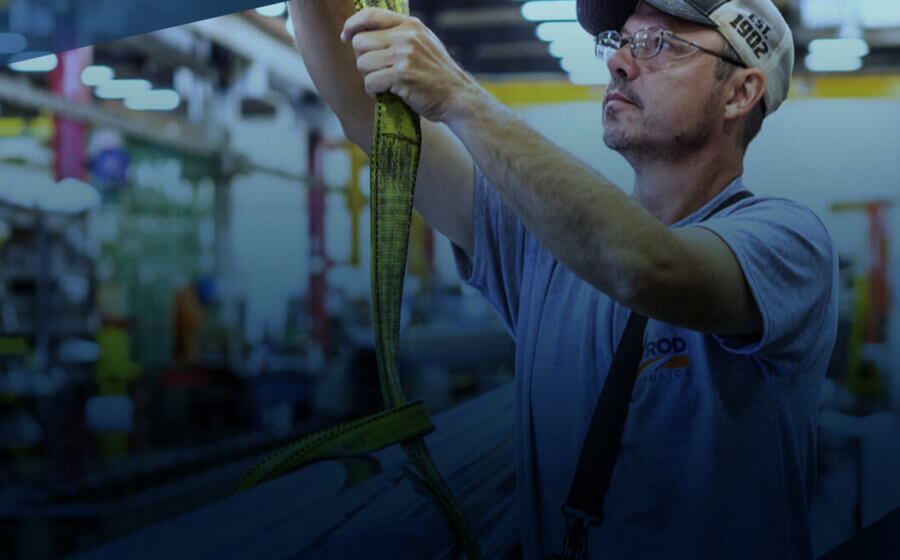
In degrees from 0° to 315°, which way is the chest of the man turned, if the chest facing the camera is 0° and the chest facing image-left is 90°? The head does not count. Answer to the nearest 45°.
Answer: approximately 45°
